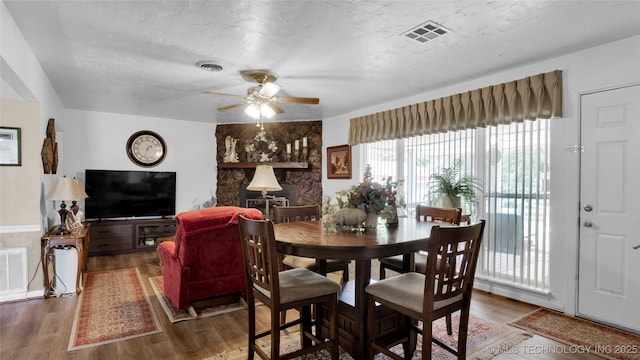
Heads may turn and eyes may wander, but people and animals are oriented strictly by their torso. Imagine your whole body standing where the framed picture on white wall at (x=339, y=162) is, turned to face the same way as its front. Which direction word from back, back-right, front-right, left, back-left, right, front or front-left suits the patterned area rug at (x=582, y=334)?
left

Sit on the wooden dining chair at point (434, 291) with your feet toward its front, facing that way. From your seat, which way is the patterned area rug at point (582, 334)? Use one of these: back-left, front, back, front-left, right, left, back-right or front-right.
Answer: right

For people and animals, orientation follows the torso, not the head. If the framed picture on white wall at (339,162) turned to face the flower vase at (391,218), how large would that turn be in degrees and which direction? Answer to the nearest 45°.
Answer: approximately 45° to its left

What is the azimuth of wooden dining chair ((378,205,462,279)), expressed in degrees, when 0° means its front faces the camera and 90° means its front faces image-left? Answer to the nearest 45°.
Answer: approximately 45°

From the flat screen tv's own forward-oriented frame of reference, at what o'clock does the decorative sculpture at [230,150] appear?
The decorative sculpture is roughly at 9 o'clock from the flat screen tv.

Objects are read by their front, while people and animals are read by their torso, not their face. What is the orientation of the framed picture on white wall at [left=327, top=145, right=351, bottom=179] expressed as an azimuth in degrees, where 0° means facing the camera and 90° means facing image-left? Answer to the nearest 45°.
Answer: approximately 45°

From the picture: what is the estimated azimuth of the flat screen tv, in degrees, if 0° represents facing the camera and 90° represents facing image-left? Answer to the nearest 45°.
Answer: approximately 0°

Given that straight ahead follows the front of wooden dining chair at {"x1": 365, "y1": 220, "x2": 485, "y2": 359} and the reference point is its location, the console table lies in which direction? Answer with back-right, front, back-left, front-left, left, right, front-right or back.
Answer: front-left

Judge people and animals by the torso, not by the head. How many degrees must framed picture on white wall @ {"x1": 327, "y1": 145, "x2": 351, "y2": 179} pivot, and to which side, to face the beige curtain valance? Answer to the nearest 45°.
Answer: approximately 90° to its left

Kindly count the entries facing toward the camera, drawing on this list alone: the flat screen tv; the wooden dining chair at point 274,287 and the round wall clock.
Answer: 2

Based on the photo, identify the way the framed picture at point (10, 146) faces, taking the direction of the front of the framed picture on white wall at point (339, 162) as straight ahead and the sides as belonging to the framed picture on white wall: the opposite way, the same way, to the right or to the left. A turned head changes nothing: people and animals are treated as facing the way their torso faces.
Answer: to the left

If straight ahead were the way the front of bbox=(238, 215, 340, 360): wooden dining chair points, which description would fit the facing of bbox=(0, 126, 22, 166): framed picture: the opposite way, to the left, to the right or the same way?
to the right

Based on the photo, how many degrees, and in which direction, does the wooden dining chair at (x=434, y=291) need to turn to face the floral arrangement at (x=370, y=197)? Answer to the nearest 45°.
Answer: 0° — it already faces it
